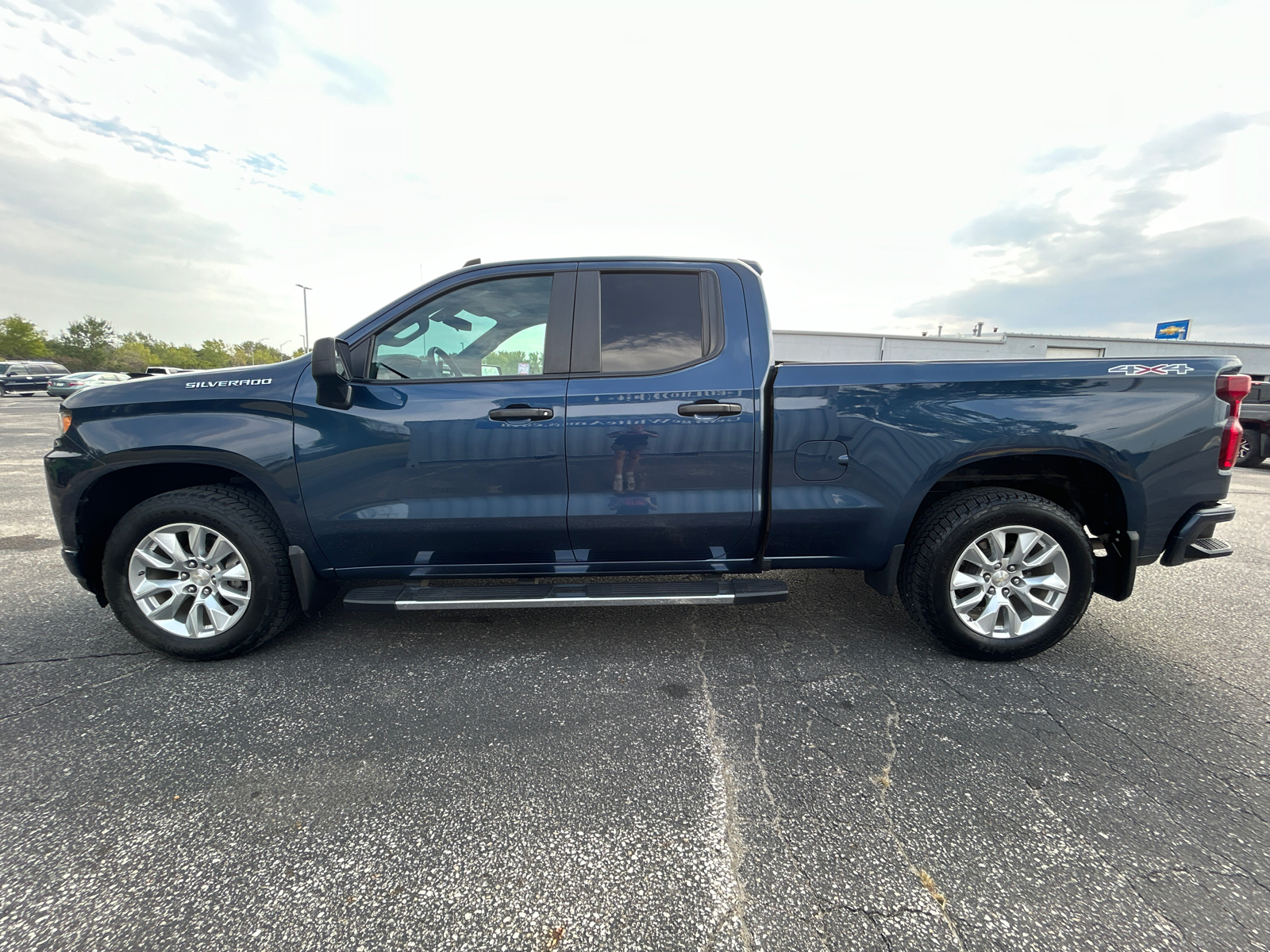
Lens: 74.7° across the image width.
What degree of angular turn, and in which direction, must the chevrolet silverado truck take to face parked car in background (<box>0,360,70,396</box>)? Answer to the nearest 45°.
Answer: approximately 45° to its right

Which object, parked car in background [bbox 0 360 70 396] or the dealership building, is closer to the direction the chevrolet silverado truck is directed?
the parked car in background

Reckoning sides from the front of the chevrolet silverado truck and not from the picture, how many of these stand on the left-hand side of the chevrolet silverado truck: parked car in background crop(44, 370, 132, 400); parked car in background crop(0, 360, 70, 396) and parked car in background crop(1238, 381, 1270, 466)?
0

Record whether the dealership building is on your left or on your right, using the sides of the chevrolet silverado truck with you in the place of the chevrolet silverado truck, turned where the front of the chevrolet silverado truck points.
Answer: on your right

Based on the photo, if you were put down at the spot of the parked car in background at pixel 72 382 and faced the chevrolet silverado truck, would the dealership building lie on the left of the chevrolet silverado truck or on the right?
left

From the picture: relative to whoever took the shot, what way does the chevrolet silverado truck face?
facing to the left of the viewer

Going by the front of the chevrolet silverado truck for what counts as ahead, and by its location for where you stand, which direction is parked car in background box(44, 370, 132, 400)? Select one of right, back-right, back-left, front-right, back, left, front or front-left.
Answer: front-right

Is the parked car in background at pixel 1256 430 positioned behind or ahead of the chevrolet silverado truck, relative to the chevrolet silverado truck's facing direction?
behind
